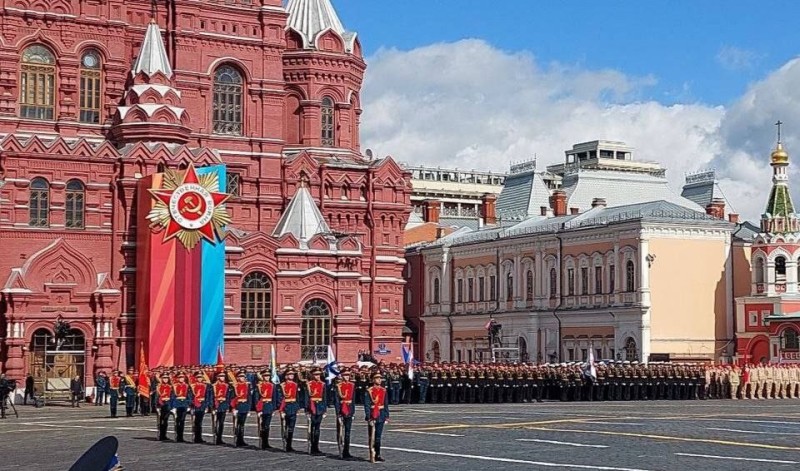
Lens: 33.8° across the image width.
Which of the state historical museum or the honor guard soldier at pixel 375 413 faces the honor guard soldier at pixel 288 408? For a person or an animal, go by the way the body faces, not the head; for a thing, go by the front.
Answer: the state historical museum

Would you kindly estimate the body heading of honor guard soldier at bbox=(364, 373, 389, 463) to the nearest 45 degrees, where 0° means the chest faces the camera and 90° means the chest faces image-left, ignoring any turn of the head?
approximately 0°

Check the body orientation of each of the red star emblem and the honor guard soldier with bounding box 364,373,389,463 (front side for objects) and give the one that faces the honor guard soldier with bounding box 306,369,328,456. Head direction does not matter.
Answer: the red star emblem

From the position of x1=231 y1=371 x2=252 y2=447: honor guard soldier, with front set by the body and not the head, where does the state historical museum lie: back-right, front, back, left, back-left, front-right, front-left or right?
back

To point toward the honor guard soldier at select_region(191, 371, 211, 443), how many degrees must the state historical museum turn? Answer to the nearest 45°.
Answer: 0° — it already faces them

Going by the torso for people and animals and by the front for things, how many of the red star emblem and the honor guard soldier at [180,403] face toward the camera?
2
